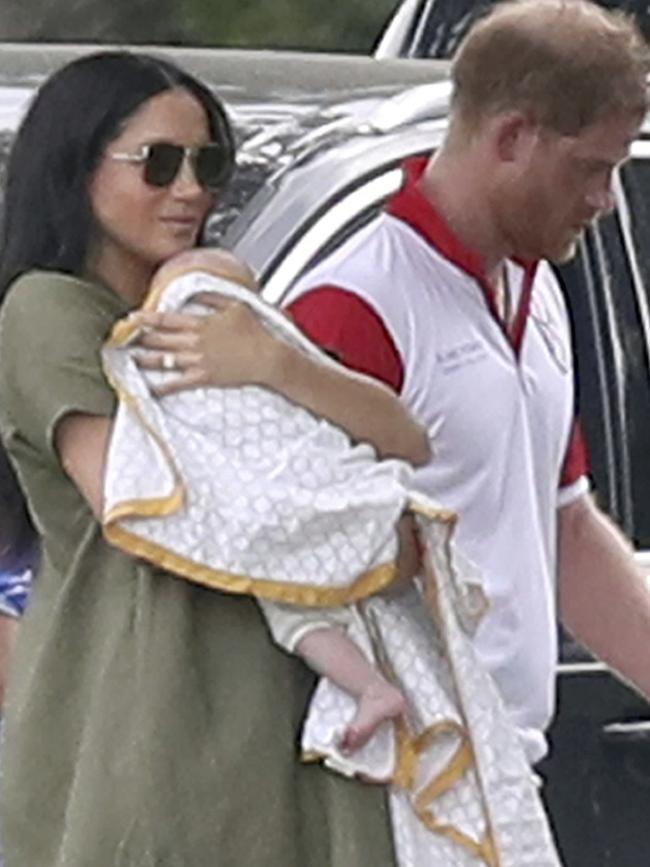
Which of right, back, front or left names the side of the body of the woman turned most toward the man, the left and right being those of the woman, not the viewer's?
left

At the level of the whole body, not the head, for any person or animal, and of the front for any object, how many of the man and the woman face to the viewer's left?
0

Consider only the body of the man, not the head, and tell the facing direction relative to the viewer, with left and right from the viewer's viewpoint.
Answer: facing the viewer and to the right of the viewer

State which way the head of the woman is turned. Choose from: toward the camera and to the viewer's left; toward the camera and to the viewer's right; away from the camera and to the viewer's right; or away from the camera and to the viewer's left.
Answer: toward the camera and to the viewer's right

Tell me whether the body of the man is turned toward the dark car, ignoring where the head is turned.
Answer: no

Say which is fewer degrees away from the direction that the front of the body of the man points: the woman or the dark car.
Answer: the woman

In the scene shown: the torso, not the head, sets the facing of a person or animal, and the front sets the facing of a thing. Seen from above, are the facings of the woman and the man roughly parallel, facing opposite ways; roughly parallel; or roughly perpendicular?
roughly parallel
